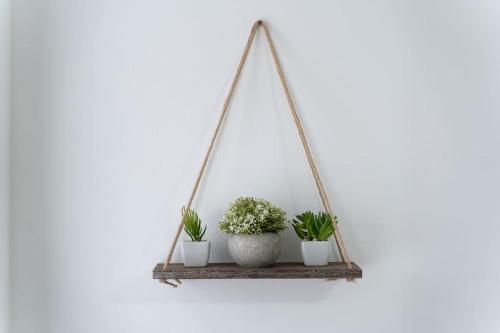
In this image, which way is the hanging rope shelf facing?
toward the camera
